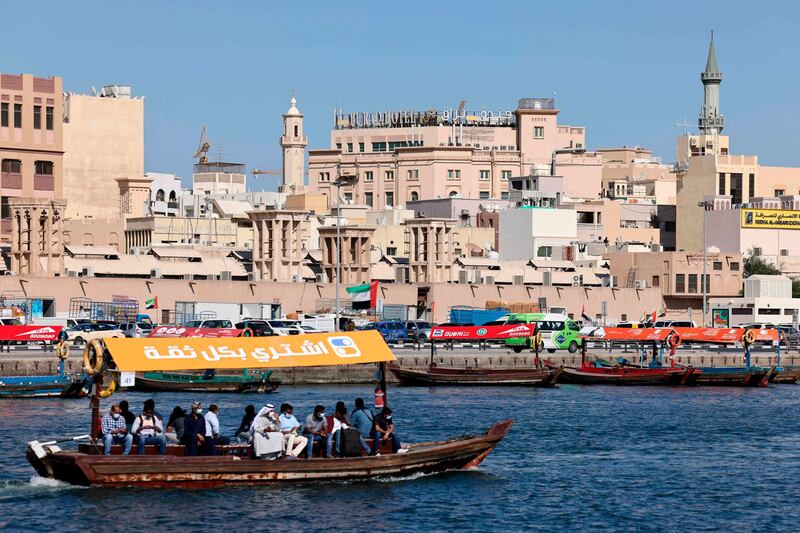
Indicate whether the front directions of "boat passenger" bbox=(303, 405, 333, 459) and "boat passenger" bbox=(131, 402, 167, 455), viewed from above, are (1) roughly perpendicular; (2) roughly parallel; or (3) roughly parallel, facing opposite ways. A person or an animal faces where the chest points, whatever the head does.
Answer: roughly parallel

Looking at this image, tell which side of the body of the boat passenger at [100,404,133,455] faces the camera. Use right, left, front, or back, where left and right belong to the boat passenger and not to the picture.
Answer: front

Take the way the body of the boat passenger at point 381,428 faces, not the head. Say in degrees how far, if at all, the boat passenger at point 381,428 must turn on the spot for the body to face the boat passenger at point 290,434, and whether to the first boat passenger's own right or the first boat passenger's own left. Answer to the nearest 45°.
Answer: approximately 45° to the first boat passenger's own right

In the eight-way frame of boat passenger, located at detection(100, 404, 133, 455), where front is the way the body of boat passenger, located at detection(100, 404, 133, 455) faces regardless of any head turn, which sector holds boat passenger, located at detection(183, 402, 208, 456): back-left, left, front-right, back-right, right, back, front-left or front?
left

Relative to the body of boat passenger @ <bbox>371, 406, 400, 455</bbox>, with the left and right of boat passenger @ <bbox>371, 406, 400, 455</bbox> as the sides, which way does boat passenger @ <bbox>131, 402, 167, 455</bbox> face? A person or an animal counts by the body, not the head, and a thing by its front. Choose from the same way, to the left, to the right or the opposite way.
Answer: the same way

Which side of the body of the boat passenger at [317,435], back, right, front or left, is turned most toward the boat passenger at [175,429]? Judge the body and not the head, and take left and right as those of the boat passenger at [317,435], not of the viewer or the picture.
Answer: right

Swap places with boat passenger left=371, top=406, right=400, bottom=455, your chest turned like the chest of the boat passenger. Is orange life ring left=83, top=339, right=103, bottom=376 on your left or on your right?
on your right

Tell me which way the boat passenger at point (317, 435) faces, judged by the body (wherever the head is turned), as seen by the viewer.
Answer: toward the camera

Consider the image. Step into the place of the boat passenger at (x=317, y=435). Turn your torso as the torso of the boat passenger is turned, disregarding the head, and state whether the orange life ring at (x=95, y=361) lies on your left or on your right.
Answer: on your right

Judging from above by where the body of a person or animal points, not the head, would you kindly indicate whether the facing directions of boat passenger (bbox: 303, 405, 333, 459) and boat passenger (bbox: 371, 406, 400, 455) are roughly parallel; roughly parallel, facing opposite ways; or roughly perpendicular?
roughly parallel

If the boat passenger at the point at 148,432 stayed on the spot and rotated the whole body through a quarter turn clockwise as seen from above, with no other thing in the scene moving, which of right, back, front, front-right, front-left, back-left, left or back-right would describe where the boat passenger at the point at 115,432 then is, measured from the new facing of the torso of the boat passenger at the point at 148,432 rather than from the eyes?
front

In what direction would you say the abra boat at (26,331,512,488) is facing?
to the viewer's right

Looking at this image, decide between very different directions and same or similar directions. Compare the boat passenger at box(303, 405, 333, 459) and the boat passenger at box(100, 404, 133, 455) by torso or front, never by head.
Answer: same or similar directions
